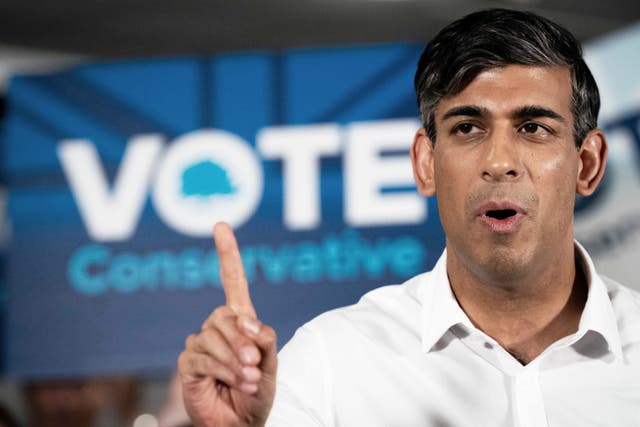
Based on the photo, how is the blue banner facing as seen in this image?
toward the camera

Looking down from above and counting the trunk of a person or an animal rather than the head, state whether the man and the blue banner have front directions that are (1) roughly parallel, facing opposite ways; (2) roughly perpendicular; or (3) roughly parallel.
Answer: roughly parallel

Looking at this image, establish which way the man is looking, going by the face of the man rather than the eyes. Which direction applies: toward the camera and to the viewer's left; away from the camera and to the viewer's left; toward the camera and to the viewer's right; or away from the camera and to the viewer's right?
toward the camera and to the viewer's left

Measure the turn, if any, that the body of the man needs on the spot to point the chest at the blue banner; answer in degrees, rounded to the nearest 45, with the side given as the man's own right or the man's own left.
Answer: approximately 135° to the man's own right

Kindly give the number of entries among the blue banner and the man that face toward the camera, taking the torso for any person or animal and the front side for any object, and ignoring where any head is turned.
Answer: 2

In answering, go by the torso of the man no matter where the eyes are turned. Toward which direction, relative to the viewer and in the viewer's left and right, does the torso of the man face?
facing the viewer

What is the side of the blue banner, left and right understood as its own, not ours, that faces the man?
front
